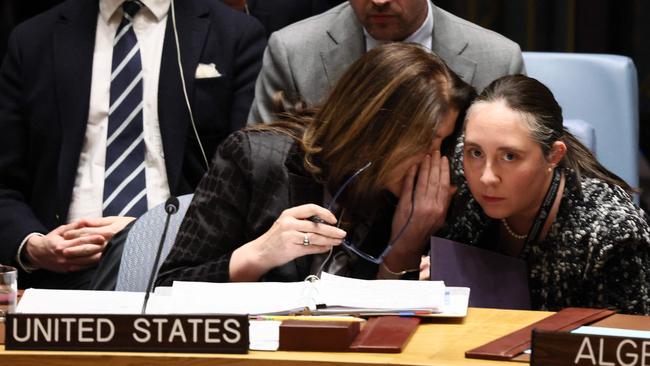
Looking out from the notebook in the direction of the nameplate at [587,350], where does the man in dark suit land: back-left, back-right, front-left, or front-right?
back-left

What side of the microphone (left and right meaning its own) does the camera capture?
back

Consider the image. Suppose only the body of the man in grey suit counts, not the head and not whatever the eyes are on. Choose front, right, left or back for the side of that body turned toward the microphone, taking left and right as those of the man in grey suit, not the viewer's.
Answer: front

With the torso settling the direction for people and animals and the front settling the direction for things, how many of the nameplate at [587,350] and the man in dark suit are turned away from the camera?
0

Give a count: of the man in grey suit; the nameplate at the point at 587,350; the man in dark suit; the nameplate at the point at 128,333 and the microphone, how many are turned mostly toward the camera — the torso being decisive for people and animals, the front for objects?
4

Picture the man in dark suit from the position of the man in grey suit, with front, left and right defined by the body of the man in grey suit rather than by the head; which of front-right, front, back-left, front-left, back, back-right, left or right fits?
right

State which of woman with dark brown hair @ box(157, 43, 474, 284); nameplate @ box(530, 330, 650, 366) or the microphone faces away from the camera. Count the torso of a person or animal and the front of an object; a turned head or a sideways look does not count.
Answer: the microphone

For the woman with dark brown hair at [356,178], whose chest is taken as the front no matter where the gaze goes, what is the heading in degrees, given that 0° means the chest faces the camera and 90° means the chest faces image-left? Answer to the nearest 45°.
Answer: approximately 315°

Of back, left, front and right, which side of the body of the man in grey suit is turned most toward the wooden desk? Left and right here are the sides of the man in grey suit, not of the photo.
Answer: front
